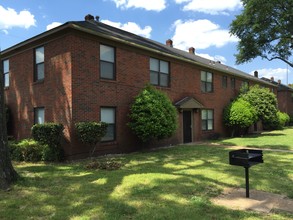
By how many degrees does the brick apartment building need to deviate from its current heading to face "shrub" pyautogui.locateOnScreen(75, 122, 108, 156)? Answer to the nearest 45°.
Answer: approximately 45° to its right

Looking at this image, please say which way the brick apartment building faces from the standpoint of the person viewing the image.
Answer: facing the viewer and to the right of the viewer

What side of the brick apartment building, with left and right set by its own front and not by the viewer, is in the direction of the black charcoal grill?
front

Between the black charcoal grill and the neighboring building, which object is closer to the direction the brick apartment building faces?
the black charcoal grill

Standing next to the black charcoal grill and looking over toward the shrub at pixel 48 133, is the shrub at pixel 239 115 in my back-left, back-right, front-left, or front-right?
front-right

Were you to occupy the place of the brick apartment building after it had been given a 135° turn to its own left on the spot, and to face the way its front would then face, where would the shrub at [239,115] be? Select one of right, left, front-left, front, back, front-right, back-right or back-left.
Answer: front-right

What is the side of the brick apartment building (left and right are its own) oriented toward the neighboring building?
left
